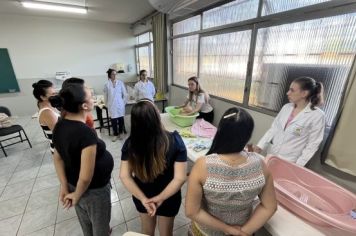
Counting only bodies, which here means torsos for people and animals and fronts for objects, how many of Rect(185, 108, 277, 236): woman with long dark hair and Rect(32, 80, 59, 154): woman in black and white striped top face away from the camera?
1

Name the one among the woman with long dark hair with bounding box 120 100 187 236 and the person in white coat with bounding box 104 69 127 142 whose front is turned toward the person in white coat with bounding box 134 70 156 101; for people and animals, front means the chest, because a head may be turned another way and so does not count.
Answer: the woman with long dark hair

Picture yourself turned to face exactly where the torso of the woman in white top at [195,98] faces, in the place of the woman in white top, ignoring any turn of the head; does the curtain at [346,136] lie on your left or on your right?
on your left

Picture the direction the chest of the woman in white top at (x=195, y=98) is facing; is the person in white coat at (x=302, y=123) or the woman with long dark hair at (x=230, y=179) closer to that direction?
the woman with long dark hair

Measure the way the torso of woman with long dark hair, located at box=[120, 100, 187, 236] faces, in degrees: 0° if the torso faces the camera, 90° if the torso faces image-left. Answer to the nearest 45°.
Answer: approximately 180°

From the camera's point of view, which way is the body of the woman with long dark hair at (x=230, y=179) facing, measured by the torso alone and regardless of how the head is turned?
away from the camera

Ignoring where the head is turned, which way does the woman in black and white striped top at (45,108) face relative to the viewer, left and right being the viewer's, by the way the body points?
facing to the right of the viewer

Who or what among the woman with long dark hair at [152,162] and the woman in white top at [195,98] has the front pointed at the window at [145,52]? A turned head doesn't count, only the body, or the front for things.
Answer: the woman with long dark hair

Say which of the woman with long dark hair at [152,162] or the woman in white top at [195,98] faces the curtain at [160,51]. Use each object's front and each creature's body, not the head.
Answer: the woman with long dark hair

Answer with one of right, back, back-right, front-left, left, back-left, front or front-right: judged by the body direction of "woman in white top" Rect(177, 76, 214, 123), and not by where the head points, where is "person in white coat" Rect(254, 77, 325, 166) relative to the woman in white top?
left

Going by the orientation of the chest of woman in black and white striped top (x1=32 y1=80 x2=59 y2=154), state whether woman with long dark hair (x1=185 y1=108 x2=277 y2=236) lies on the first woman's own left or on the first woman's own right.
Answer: on the first woman's own right

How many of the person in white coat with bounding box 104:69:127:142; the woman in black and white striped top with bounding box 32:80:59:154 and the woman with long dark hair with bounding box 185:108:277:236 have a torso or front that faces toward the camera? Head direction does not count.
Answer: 1

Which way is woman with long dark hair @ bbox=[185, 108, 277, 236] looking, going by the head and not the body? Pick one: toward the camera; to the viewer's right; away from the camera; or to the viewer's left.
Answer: away from the camera

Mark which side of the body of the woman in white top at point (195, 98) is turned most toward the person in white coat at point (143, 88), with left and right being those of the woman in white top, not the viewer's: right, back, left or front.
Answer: right

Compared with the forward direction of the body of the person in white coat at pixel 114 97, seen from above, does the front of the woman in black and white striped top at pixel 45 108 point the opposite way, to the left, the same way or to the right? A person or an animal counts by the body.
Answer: to the left

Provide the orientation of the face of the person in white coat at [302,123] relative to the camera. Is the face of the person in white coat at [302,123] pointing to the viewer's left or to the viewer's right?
to the viewer's left
